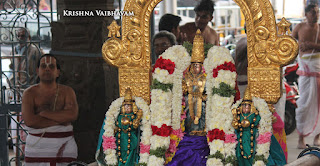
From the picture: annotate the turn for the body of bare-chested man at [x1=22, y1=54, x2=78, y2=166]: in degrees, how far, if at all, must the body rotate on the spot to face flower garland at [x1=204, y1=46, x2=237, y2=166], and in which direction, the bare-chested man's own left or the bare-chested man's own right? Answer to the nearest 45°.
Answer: approximately 45° to the bare-chested man's own left

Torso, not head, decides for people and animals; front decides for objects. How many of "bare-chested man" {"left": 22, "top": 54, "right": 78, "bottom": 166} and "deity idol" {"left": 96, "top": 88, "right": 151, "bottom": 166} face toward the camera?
2

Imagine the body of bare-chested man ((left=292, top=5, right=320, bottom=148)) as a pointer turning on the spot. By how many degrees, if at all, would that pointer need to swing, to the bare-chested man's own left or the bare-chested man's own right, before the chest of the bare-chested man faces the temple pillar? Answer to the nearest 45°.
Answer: approximately 45° to the bare-chested man's own right

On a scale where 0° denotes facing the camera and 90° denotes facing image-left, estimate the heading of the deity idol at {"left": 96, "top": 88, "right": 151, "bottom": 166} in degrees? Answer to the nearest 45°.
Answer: approximately 0°

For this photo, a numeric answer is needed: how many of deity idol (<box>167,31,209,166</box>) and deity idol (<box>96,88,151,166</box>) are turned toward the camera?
2

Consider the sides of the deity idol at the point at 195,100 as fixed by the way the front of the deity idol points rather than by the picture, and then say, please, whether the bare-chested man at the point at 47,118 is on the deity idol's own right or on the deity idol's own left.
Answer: on the deity idol's own right
